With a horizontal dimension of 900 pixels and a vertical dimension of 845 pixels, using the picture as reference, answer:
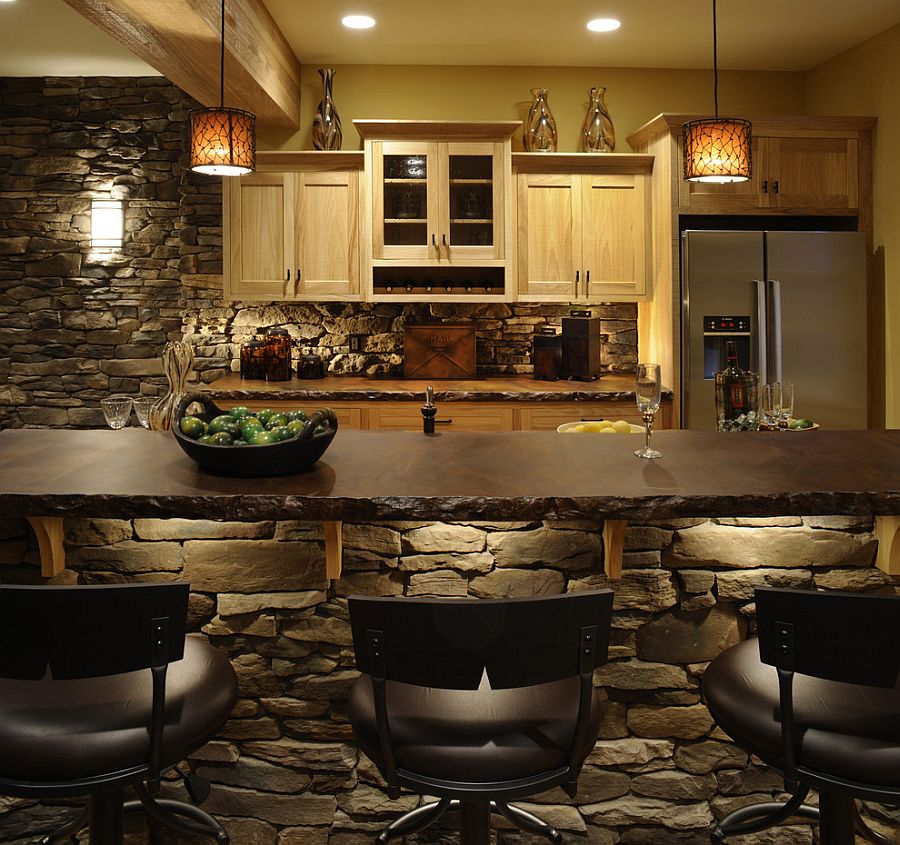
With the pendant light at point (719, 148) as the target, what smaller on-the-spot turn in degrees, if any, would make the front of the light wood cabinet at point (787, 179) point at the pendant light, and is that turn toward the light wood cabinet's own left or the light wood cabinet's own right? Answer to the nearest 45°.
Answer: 0° — it already faces it

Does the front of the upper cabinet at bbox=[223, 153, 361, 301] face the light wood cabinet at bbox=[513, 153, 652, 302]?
no

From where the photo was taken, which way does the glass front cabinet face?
toward the camera

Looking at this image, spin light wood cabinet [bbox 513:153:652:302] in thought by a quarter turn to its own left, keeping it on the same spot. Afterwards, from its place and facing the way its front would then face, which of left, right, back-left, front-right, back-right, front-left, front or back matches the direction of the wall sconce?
back

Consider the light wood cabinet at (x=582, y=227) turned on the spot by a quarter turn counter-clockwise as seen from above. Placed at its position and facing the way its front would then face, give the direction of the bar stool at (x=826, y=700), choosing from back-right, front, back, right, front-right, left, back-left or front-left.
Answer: right

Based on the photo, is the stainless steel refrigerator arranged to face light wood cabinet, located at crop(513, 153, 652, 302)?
no

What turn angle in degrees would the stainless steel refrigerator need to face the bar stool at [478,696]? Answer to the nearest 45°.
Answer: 0° — it already faces it

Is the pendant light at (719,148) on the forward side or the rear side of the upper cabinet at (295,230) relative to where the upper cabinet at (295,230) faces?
on the forward side

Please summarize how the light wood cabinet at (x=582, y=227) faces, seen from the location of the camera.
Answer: facing the viewer

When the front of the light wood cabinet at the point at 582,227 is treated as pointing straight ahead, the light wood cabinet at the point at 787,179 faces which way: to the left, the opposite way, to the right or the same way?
the same way

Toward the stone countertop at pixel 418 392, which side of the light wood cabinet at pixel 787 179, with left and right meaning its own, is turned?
right

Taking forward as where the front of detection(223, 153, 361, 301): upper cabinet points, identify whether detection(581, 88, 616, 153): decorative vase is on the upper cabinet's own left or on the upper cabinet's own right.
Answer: on the upper cabinet's own left

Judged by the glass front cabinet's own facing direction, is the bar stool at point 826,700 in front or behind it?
in front

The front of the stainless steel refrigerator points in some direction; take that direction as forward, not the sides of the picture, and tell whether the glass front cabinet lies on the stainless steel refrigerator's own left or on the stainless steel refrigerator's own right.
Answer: on the stainless steel refrigerator's own right

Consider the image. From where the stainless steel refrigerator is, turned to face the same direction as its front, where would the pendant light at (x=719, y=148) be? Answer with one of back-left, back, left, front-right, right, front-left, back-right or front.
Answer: front

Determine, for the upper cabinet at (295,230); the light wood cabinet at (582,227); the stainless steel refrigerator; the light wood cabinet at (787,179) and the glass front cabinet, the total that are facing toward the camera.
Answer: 5

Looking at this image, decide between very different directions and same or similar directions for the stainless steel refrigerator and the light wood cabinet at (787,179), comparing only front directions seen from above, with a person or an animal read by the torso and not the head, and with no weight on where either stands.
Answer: same or similar directions

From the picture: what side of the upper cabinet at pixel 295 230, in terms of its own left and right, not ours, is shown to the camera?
front

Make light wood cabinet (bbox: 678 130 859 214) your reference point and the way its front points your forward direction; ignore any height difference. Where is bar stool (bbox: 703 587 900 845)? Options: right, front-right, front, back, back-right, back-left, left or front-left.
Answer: front

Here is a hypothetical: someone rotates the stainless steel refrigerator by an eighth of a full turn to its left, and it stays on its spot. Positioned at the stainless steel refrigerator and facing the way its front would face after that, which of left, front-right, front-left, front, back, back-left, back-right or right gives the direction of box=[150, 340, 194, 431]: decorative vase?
right
